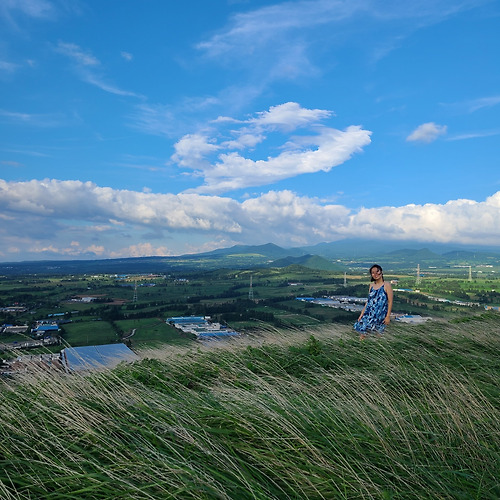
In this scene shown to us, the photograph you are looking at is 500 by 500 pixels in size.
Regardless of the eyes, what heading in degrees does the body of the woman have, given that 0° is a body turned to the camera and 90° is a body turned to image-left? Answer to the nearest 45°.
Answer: approximately 45°
